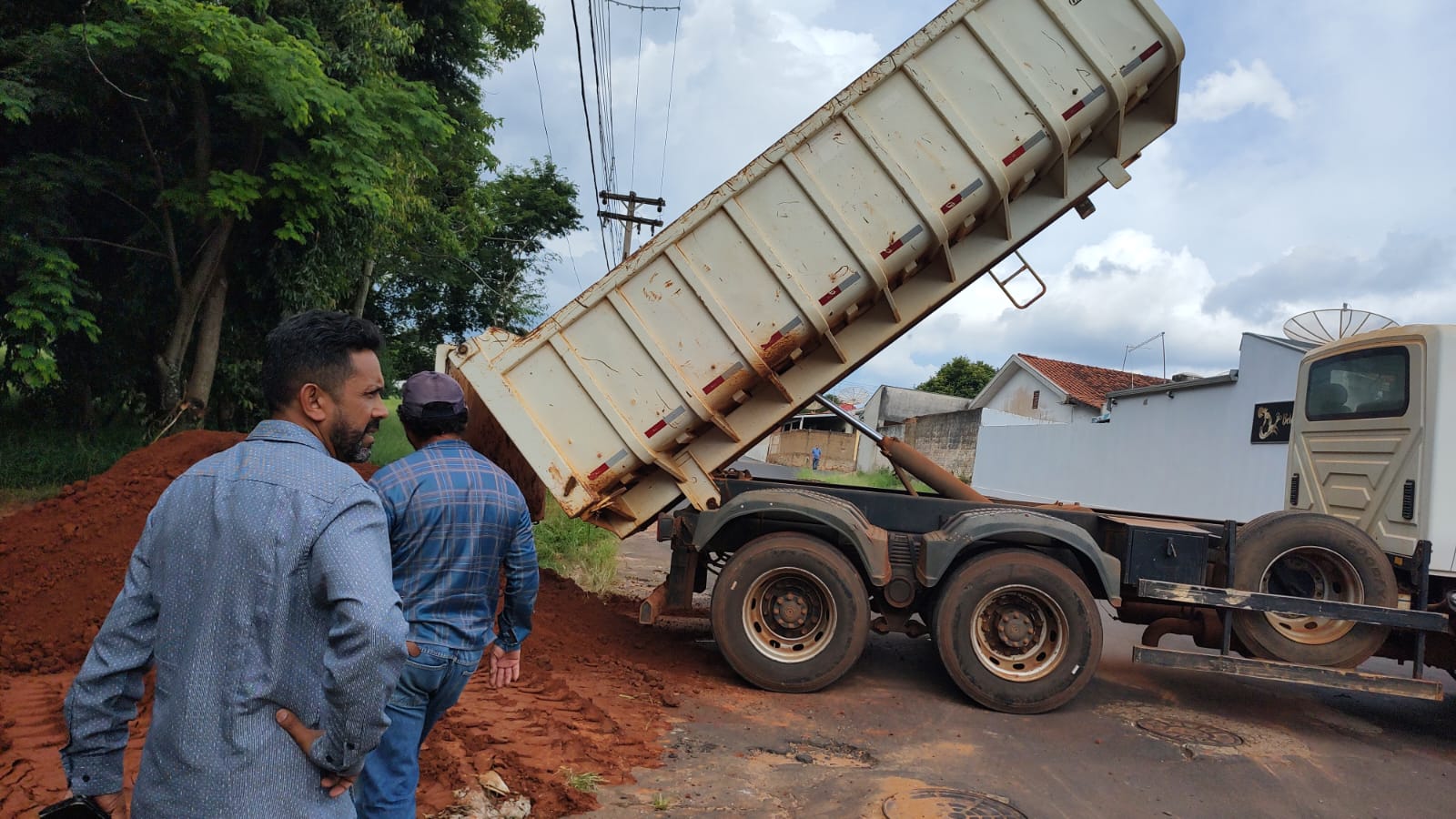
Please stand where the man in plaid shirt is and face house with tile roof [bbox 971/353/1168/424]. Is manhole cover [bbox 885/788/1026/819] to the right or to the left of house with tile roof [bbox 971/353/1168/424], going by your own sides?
right

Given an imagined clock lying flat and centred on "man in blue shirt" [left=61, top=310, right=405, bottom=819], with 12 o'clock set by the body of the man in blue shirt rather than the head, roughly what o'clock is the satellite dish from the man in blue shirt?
The satellite dish is roughly at 1 o'clock from the man in blue shirt.

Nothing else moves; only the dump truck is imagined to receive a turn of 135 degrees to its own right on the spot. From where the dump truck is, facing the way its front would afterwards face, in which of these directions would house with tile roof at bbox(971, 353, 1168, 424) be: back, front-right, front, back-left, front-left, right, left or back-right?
back-right

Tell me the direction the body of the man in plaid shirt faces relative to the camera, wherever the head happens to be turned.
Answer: away from the camera

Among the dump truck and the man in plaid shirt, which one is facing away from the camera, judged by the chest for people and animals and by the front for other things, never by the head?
the man in plaid shirt

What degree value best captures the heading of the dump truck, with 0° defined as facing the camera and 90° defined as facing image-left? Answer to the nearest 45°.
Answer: approximately 270°

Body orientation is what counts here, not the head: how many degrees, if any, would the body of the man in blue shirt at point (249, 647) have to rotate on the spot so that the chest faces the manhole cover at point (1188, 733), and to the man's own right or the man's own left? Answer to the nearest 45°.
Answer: approximately 45° to the man's own right

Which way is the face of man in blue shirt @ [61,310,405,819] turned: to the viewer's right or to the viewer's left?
to the viewer's right

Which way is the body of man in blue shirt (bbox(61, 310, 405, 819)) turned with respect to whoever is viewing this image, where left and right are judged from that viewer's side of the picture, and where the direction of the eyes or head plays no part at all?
facing away from the viewer and to the right of the viewer

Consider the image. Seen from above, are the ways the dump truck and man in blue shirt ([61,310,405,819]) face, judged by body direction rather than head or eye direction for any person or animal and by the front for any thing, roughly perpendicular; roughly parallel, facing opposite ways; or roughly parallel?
roughly perpendicular

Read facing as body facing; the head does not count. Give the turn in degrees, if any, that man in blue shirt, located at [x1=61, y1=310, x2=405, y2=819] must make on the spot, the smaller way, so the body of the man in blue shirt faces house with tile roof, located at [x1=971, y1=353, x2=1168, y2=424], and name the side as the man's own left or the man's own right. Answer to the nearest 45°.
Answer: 0° — they already face it

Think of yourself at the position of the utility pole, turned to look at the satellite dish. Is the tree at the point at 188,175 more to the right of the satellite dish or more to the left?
right

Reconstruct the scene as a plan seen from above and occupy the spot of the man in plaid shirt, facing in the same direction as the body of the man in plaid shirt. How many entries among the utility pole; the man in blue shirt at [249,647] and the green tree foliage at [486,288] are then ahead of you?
2

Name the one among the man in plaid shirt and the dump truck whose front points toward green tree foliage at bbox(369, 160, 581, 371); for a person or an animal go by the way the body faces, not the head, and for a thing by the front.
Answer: the man in plaid shirt

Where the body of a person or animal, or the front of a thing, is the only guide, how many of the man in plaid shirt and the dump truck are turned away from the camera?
1

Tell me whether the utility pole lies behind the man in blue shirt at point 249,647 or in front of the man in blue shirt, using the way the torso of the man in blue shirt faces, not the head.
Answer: in front
